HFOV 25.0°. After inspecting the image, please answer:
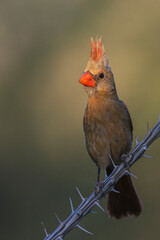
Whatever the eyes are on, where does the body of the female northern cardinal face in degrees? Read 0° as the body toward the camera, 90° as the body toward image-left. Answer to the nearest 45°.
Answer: approximately 45°
